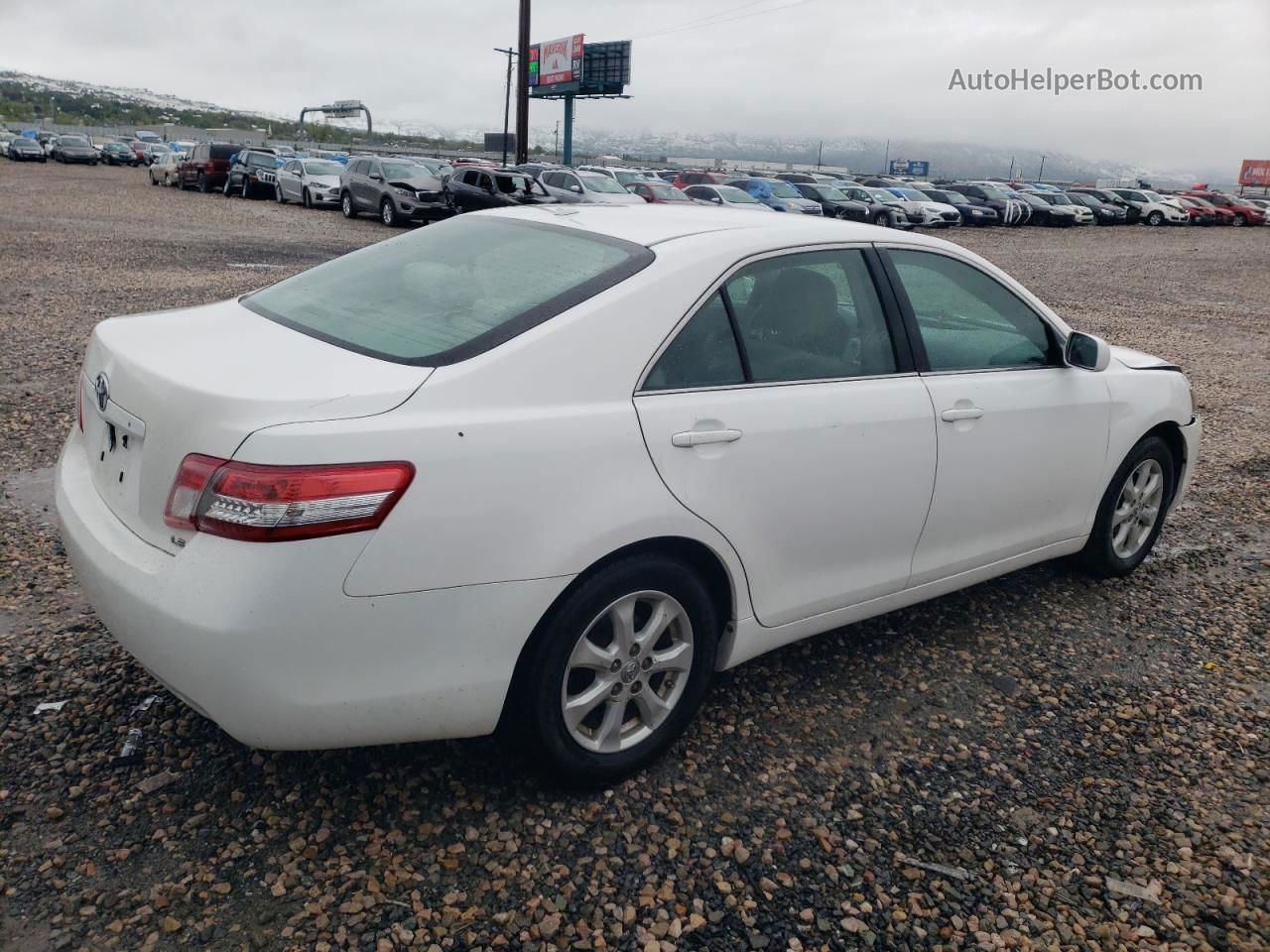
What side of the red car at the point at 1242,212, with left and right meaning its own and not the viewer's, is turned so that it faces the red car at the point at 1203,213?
right

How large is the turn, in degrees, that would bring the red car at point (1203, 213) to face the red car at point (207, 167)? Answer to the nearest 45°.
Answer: approximately 90° to its right

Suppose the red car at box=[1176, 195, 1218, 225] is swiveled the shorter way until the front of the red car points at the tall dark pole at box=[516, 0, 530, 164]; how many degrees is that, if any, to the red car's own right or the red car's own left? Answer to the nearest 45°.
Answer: approximately 90° to the red car's own right

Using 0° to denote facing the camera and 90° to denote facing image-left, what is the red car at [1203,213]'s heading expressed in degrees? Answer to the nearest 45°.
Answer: approximately 315°

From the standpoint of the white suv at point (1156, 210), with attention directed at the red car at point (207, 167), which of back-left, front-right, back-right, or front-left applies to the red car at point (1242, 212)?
back-right

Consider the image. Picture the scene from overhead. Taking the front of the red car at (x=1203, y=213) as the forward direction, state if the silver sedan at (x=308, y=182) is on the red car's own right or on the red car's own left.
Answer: on the red car's own right

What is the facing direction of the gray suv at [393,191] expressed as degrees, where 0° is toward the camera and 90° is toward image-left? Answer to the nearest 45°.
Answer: approximately 315°

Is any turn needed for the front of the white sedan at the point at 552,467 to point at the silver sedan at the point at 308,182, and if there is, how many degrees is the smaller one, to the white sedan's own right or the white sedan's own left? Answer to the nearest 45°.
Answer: approximately 45° to the white sedan's own left

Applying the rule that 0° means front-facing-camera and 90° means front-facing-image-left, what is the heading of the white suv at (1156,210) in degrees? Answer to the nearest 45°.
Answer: approximately 315°

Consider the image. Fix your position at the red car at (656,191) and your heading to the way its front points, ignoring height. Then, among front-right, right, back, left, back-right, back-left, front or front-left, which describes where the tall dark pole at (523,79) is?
back

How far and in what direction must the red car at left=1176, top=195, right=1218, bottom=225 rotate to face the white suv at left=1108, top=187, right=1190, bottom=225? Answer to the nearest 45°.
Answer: approximately 90° to its right
